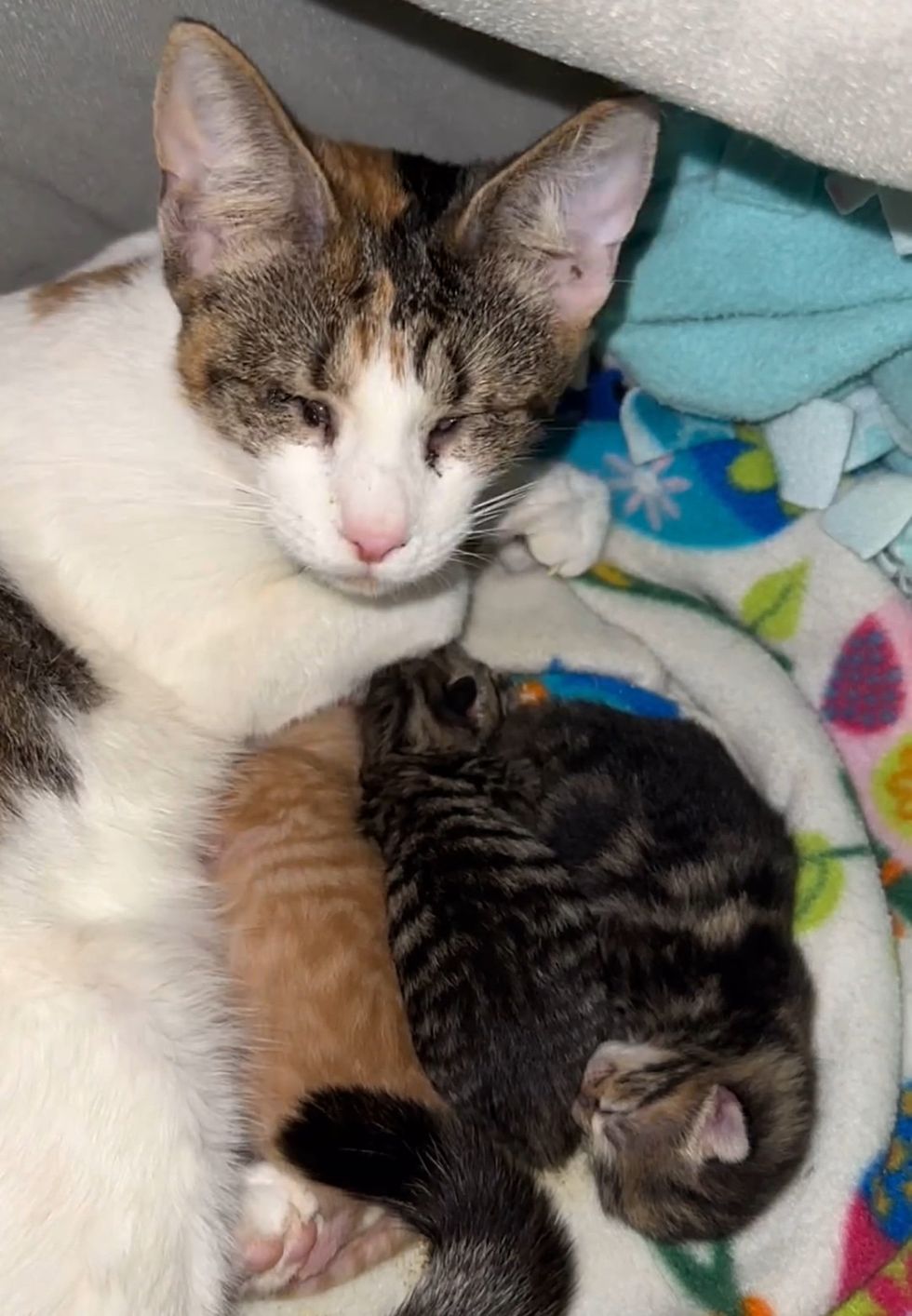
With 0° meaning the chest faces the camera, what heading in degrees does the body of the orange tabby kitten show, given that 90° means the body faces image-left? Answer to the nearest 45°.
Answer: approximately 180°

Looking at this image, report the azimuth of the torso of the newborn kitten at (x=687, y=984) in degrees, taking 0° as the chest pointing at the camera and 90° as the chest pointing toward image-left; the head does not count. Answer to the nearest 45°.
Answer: approximately 0°

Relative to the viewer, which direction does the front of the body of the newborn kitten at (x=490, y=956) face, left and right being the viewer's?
facing away from the viewer

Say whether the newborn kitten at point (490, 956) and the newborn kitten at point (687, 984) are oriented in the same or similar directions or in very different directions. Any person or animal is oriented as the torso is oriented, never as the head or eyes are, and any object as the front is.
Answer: very different directions

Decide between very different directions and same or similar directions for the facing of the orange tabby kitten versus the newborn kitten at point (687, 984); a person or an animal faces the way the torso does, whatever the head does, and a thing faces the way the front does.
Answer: very different directions

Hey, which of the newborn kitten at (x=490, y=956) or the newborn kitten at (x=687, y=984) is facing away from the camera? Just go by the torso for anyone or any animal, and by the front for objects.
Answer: the newborn kitten at (x=490, y=956)
